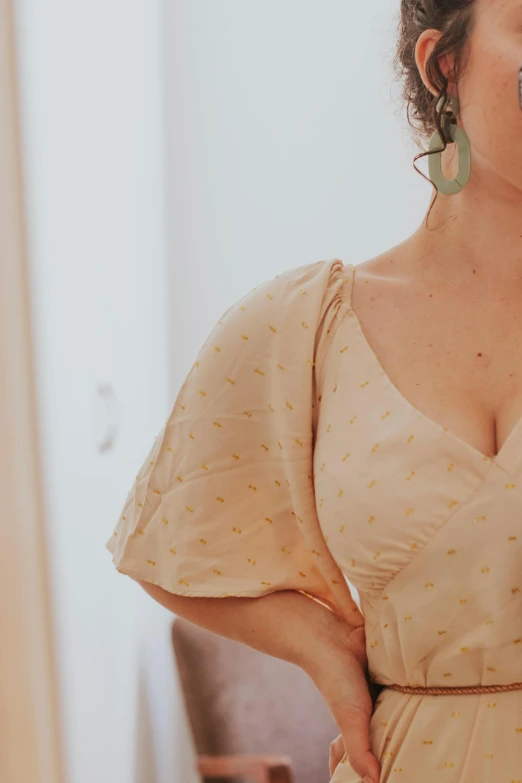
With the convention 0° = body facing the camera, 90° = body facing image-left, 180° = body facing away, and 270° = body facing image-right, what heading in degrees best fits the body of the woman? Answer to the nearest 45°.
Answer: approximately 0°

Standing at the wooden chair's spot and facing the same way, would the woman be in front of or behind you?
in front

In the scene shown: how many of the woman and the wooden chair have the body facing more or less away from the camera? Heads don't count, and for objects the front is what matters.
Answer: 0

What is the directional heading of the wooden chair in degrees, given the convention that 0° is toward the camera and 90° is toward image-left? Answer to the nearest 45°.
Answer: approximately 315°

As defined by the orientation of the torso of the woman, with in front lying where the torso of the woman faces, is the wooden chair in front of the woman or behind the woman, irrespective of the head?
behind
